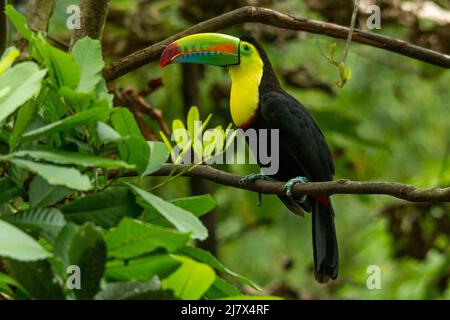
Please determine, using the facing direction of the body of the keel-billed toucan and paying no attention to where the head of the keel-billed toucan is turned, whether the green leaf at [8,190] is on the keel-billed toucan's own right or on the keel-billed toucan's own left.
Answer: on the keel-billed toucan's own left

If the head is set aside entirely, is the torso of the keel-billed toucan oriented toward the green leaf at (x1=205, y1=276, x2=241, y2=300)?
no

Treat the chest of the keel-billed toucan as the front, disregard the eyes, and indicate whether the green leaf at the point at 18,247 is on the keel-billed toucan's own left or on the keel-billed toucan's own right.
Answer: on the keel-billed toucan's own left

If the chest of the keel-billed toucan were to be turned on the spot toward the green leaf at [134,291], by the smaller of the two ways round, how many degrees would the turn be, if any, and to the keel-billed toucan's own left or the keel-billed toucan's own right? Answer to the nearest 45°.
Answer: approximately 90° to the keel-billed toucan's own left

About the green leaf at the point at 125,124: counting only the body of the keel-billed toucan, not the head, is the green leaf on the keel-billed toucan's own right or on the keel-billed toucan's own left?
on the keel-billed toucan's own left

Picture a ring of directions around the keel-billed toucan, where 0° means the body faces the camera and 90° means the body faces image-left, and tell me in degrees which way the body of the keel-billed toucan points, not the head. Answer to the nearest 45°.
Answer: approximately 90°

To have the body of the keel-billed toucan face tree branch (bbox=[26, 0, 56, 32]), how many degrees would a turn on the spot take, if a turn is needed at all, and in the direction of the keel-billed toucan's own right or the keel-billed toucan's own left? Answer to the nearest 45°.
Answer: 0° — it already faces it

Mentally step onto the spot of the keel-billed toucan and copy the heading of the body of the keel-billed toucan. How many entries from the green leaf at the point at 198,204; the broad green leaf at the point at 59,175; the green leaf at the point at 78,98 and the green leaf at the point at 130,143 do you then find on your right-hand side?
0
